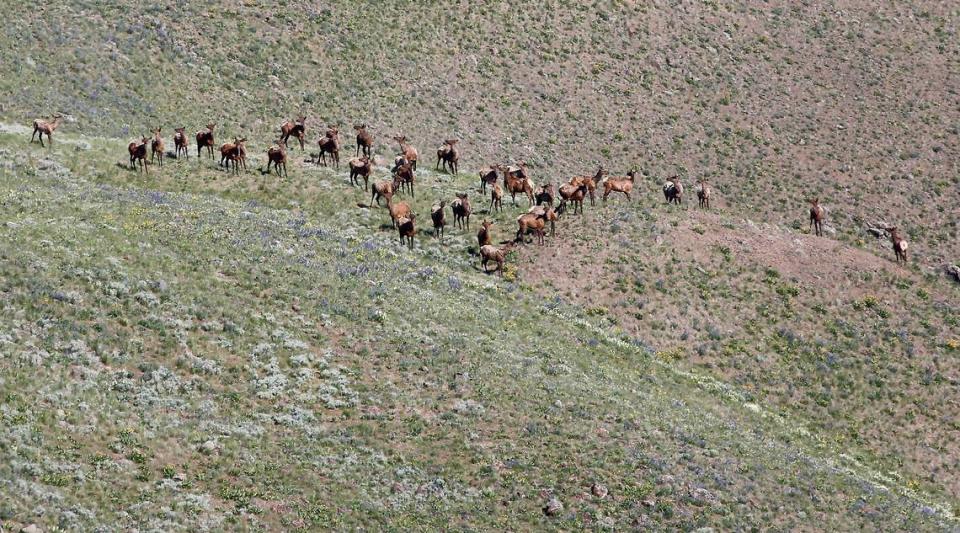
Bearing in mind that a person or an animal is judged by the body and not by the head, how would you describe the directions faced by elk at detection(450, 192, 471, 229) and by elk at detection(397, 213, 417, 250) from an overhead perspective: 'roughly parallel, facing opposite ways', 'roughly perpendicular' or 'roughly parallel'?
roughly parallel

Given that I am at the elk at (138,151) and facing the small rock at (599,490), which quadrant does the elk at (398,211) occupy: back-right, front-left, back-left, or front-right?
front-left

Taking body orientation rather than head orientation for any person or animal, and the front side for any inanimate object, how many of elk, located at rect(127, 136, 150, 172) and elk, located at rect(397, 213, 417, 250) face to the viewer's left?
0

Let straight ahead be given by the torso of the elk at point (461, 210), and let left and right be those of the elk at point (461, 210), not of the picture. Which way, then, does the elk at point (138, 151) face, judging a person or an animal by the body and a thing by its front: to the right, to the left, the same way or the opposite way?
the same way

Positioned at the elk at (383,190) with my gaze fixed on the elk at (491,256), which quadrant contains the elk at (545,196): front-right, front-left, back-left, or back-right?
front-left
